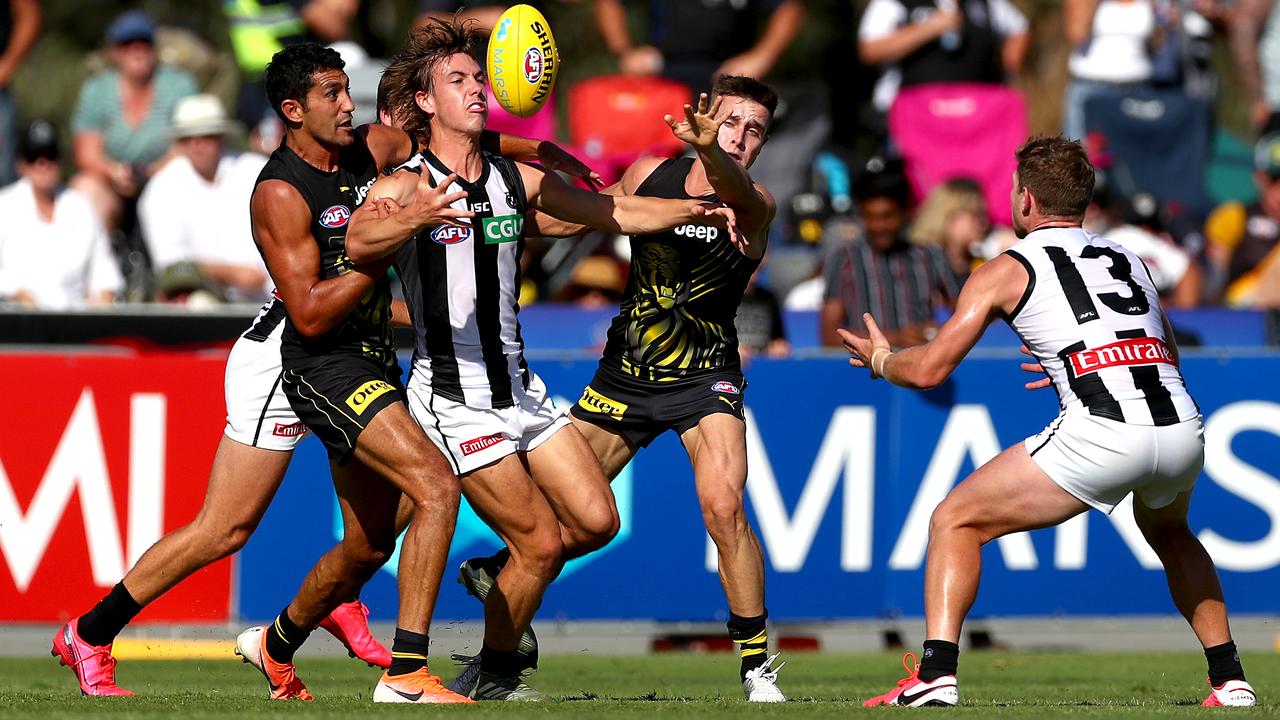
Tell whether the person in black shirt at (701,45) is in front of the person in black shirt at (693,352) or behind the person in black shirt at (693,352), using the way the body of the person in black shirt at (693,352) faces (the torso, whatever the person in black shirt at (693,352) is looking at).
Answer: behind

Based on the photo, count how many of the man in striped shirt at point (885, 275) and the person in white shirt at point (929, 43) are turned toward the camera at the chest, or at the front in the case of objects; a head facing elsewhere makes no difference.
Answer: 2

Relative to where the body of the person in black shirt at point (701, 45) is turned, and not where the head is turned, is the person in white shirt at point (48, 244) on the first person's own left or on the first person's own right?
on the first person's own right

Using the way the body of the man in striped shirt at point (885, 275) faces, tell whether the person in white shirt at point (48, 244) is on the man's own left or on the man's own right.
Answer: on the man's own right

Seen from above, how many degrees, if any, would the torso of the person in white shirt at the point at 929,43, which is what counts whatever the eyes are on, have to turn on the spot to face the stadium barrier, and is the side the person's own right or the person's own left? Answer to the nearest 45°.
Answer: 0° — they already face it

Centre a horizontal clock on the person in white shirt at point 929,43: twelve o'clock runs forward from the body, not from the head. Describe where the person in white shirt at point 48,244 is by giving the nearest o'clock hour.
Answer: the person in white shirt at point 48,244 is roughly at 2 o'clock from the person in white shirt at point 929,43.
